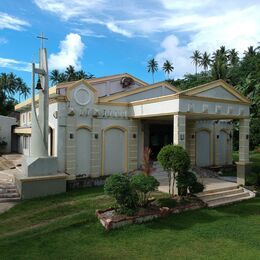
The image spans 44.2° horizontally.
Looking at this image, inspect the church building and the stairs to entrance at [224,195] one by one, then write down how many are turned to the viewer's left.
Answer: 0

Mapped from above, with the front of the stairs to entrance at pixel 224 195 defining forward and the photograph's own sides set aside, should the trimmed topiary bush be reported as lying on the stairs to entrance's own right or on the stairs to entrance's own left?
on the stairs to entrance's own right

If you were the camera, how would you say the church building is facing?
facing the viewer and to the right of the viewer

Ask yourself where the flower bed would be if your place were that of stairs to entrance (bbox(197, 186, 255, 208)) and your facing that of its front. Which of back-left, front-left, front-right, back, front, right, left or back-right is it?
right

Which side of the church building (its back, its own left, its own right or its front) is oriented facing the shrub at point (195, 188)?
front

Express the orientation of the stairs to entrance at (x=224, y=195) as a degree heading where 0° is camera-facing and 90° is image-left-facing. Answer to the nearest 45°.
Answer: approximately 315°

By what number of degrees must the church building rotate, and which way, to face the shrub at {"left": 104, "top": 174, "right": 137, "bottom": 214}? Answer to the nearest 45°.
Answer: approximately 45° to its right

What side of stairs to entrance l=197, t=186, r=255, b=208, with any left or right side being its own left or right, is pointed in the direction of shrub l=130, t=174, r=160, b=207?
right

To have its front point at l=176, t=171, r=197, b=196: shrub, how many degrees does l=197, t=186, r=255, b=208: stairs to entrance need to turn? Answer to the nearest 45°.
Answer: approximately 90° to its right

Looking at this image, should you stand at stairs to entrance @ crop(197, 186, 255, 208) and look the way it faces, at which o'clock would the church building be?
The church building is roughly at 5 o'clock from the stairs to entrance.

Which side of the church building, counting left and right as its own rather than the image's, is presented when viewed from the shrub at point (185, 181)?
front

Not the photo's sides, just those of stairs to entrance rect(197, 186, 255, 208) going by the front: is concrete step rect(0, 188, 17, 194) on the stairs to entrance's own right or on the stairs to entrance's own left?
on the stairs to entrance's own right

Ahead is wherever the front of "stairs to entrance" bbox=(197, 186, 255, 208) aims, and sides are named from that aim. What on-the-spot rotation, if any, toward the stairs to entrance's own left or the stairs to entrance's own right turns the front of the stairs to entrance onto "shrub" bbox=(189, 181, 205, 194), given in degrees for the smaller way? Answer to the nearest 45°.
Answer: approximately 90° to the stairs to entrance's own right

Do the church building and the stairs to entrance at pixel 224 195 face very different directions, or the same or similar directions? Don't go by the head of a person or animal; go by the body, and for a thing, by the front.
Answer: same or similar directions
